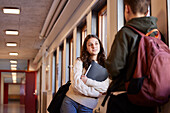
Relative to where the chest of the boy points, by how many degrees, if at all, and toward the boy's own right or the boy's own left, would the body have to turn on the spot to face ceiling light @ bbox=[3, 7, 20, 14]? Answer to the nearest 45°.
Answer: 0° — they already face it

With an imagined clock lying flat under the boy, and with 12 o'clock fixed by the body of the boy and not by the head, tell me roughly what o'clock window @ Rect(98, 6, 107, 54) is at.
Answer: The window is roughly at 1 o'clock from the boy.

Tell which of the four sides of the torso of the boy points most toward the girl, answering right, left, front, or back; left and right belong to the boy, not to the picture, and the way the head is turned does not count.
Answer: front

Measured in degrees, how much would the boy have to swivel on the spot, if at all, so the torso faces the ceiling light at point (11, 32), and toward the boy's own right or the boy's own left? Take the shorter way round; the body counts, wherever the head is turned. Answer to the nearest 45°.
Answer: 0° — they already face it

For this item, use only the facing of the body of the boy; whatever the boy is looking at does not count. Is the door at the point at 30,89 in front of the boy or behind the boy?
in front

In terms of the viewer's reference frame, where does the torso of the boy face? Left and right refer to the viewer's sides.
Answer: facing away from the viewer and to the left of the viewer

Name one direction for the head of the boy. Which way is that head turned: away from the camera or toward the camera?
away from the camera
